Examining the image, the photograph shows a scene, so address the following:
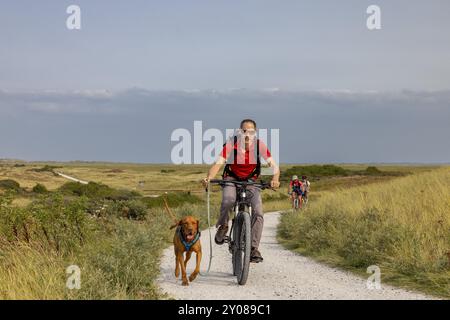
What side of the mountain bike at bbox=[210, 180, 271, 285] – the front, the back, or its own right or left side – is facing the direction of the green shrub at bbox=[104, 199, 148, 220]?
back

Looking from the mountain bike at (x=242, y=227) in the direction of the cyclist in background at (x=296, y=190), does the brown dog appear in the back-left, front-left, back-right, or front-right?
back-left

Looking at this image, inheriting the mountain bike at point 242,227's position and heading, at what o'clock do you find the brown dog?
The brown dog is roughly at 2 o'clock from the mountain bike.

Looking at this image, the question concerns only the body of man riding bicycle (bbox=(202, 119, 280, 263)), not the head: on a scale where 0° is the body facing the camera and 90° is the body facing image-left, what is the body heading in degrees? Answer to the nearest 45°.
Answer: approximately 0°

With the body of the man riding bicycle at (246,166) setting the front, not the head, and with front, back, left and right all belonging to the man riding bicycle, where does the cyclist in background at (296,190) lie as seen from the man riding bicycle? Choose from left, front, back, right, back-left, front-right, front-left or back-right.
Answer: back

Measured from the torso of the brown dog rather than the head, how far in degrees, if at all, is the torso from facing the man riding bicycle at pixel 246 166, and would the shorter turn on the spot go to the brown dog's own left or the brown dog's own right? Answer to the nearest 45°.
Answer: approximately 135° to the brown dog's own left

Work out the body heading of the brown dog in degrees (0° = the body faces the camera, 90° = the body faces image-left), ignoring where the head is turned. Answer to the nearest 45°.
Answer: approximately 0°

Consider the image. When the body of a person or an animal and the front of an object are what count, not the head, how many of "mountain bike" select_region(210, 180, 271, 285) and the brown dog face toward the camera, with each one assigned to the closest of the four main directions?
2

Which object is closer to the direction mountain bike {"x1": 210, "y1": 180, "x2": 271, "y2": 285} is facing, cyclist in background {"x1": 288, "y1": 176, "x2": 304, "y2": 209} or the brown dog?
the brown dog
